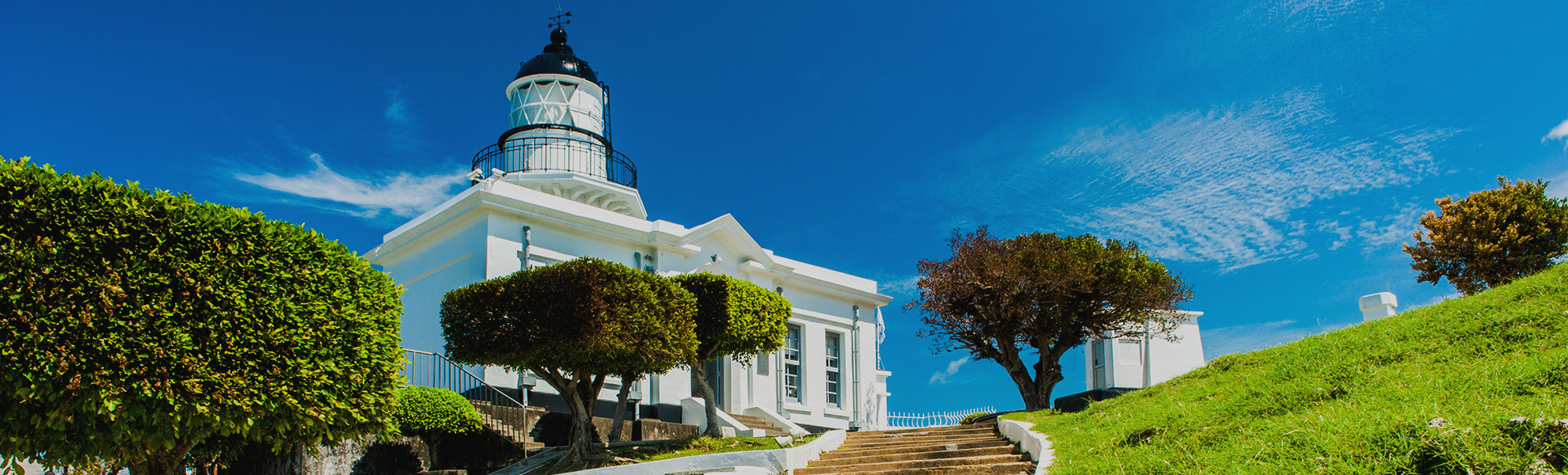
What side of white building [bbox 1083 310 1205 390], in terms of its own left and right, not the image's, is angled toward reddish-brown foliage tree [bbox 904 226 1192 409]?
front

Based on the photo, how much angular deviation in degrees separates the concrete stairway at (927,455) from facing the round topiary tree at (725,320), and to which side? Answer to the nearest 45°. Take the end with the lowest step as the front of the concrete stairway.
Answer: approximately 135° to its right

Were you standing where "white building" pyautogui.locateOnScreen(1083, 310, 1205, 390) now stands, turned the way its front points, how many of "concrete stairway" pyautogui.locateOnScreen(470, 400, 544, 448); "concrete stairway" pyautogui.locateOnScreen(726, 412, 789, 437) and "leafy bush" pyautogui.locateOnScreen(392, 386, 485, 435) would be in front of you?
3

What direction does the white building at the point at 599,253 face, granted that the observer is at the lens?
facing the viewer and to the right of the viewer

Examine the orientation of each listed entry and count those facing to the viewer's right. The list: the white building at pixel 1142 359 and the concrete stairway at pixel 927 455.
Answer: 0

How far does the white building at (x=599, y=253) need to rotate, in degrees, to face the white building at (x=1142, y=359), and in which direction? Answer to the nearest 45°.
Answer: approximately 45° to its left

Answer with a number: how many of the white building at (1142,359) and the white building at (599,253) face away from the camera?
0

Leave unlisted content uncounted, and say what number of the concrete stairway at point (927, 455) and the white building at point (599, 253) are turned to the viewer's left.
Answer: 0

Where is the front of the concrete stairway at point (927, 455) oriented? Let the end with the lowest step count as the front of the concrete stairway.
toward the camera

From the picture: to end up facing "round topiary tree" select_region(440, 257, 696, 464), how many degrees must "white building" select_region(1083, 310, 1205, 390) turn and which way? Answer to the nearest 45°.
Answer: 0° — it already faces it

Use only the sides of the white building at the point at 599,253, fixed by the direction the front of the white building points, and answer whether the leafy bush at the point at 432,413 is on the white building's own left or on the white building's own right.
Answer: on the white building's own right

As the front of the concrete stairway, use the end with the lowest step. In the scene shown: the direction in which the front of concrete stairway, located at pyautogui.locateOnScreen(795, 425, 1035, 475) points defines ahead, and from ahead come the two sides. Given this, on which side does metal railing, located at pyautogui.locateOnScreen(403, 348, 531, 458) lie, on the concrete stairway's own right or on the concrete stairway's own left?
on the concrete stairway's own right
